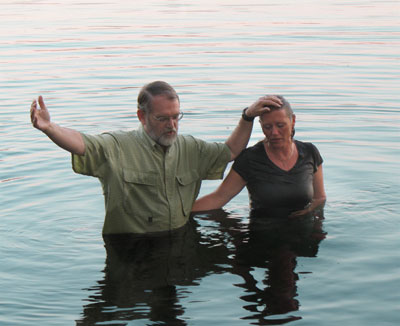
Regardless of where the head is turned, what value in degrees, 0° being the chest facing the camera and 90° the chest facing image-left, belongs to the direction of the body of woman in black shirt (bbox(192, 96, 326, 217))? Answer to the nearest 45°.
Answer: approximately 0°

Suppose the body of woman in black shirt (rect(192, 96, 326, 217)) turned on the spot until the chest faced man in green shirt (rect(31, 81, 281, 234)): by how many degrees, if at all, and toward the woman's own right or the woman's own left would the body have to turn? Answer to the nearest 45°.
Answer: approximately 45° to the woman's own right
